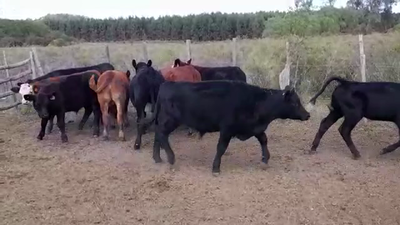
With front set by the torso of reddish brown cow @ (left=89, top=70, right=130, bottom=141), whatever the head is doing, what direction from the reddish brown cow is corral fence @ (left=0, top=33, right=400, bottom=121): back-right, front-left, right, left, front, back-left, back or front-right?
front-right

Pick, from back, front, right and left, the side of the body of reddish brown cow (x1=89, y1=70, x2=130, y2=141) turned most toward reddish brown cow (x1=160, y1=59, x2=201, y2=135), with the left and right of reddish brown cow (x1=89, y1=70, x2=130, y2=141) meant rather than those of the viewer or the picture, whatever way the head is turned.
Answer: right

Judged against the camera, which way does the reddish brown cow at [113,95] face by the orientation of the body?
away from the camera

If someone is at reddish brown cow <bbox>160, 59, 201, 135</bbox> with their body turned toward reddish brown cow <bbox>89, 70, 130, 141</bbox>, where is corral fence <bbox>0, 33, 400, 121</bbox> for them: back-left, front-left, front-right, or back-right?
back-right
